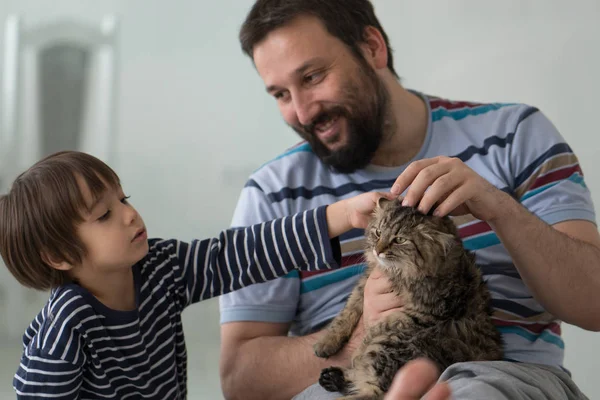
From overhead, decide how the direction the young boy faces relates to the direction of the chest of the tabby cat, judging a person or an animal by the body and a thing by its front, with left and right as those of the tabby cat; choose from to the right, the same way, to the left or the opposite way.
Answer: to the left

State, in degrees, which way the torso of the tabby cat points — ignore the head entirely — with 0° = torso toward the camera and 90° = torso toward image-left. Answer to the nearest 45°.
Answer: approximately 45°

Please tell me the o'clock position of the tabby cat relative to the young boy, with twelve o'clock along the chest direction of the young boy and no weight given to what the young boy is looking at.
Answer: The tabby cat is roughly at 11 o'clock from the young boy.

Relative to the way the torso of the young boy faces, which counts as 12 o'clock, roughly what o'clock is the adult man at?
The adult man is roughly at 10 o'clock from the young boy.
